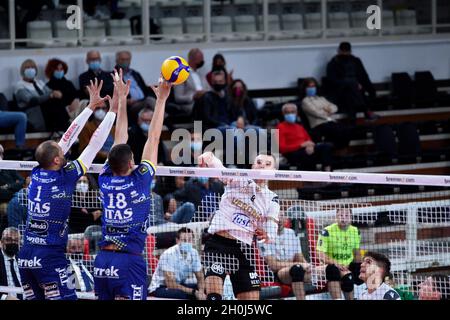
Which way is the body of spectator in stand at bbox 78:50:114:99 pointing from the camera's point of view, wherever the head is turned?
toward the camera

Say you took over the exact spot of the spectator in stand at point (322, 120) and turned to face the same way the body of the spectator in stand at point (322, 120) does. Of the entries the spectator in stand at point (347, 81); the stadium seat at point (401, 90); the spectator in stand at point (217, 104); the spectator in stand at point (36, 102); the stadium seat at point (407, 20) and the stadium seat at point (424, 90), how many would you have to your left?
4

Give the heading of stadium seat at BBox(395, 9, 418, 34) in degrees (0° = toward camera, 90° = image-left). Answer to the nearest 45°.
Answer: approximately 0°

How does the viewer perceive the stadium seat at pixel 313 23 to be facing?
facing the viewer

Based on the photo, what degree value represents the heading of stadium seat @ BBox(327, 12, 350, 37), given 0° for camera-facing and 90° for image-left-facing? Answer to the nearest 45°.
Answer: approximately 0°

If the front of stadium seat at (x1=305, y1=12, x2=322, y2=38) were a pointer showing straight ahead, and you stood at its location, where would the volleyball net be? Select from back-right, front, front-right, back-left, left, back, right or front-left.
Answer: front

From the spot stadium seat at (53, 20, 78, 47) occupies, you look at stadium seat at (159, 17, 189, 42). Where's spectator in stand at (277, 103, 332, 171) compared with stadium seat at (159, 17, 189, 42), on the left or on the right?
right

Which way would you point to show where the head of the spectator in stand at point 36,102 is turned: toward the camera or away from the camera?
toward the camera

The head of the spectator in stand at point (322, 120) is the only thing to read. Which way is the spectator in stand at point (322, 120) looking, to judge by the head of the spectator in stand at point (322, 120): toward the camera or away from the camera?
toward the camera

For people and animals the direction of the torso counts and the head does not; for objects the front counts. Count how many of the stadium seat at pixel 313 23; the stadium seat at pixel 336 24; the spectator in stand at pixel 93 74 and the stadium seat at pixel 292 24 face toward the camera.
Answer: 4

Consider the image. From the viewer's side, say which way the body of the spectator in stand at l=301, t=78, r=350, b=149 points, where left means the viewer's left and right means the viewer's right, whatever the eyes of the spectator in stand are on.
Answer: facing the viewer and to the right of the viewer

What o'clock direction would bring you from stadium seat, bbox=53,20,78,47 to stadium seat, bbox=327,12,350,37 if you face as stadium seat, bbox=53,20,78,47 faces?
stadium seat, bbox=327,12,350,37 is roughly at 10 o'clock from stadium seat, bbox=53,20,78,47.

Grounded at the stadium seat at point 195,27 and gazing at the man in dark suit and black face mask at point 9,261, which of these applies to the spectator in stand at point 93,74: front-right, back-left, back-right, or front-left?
front-right

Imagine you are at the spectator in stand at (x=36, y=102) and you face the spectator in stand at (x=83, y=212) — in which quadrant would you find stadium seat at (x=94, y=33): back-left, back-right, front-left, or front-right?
back-left

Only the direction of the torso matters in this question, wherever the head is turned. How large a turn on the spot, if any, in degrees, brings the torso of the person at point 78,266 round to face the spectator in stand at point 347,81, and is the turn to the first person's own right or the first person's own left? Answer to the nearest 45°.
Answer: approximately 135° to the first person's own left

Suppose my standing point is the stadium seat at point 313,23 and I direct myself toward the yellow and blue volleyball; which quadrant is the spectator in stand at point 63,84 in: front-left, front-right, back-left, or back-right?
front-right

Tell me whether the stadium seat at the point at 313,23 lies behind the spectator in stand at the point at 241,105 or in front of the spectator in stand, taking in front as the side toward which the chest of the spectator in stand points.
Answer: behind

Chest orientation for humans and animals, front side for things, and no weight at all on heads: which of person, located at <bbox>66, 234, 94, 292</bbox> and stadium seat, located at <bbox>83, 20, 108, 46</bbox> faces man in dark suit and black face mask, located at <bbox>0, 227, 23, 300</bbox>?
the stadium seat
